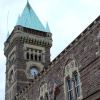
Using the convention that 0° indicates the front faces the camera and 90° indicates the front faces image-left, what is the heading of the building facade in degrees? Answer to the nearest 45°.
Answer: approximately 45°

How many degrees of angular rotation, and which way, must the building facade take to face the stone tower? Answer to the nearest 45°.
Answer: approximately 135° to its right
